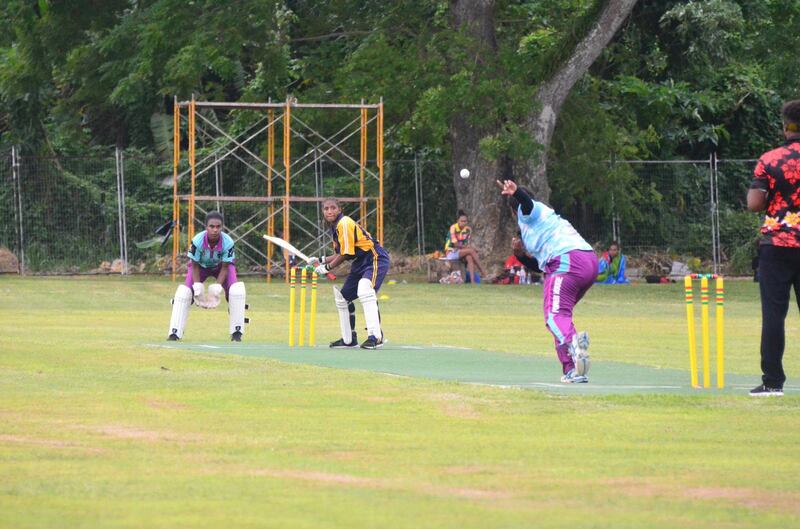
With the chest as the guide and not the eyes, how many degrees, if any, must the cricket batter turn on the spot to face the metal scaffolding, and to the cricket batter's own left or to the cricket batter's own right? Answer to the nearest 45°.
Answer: approximately 135° to the cricket batter's own right

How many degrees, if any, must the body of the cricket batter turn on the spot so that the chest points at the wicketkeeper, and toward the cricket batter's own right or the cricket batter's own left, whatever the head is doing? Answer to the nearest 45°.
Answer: approximately 90° to the cricket batter's own right

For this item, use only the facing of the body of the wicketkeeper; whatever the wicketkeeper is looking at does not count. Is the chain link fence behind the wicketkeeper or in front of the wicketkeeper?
behind

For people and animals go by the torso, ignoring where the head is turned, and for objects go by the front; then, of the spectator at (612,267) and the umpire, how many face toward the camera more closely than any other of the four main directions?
1

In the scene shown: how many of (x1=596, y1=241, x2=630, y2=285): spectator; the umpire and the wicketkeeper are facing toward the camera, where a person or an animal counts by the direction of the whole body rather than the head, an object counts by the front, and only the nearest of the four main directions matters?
2

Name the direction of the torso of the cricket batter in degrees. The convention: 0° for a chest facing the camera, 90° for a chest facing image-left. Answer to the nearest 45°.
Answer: approximately 45°

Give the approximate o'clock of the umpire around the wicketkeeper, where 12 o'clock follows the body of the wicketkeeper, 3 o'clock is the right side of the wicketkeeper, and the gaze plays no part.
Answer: The umpire is roughly at 11 o'clock from the wicketkeeper.

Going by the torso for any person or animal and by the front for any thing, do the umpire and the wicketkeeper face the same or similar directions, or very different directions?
very different directions
